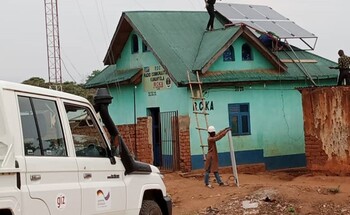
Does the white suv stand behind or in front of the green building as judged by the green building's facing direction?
in front

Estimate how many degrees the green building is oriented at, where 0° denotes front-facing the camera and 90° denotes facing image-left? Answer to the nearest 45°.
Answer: approximately 45°

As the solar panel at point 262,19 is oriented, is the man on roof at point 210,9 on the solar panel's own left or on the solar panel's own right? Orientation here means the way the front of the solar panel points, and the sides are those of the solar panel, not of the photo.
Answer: on the solar panel's own right

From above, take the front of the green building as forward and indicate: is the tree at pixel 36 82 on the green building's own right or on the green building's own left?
on the green building's own right

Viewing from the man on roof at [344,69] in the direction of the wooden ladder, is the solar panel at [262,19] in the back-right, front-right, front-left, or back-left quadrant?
front-right

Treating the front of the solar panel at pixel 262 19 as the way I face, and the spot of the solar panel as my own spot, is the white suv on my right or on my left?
on my right

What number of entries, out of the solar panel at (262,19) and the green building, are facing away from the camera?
0

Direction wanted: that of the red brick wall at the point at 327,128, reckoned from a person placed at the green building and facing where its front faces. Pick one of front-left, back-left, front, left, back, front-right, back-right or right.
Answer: left
